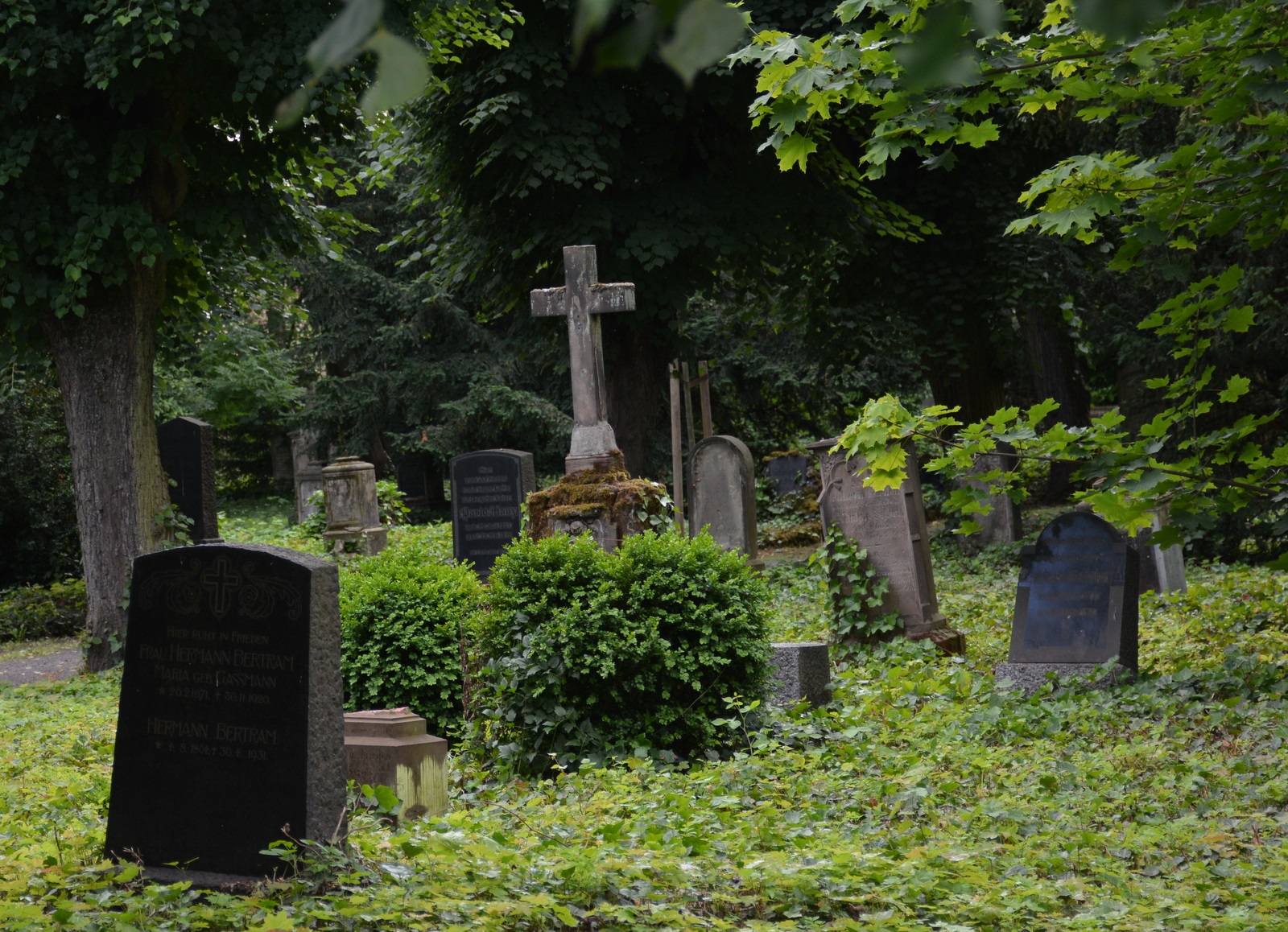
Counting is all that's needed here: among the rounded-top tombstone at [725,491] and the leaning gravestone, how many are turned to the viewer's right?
0

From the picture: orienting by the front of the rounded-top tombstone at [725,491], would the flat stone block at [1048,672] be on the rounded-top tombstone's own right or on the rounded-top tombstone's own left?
on the rounded-top tombstone's own left

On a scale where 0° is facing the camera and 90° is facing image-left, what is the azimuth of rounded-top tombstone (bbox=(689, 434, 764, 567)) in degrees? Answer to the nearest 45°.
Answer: approximately 45°

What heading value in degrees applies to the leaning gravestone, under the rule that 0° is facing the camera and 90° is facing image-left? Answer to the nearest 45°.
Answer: approximately 45°

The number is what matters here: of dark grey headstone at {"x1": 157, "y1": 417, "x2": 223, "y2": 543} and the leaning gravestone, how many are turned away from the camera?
0
